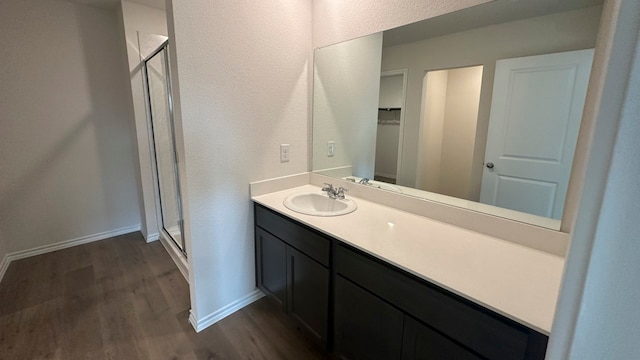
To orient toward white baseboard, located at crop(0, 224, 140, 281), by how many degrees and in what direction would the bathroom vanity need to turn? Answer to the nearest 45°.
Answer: approximately 45° to its right

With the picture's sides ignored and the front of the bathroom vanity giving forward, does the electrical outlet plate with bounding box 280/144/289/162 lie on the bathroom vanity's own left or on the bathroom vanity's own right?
on the bathroom vanity's own right

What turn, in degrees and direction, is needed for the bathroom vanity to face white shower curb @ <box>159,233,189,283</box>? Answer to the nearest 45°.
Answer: approximately 45° to its right

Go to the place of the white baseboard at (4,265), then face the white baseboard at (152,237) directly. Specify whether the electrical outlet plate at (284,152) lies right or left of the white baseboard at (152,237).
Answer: right

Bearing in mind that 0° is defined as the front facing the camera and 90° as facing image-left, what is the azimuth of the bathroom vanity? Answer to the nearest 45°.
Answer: approximately 45°

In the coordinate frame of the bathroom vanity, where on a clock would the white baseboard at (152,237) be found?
The white baseboard is roughly at 2 o'clock from the bathroom vanity.

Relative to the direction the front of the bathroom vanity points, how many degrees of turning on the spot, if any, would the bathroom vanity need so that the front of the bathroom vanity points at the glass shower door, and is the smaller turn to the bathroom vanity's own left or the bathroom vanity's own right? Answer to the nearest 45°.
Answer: approximately 45° to the bathroom vanity's own right
